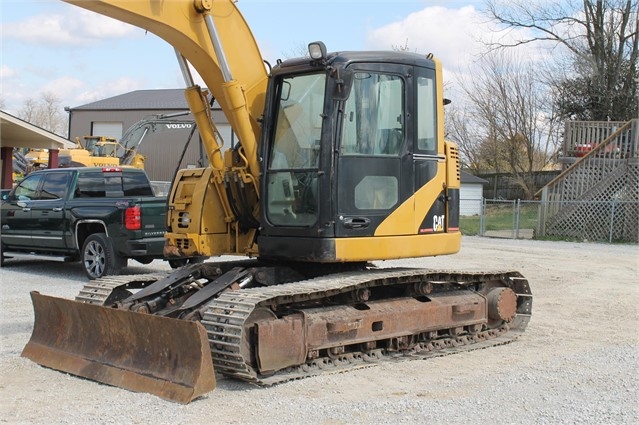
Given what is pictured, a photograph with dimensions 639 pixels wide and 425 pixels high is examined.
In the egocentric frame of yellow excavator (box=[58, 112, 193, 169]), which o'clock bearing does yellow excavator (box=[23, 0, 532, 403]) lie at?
yellow excavator (box=[23, 0, 532, 403]) is roughly at 3 o'clock from yellow excavator (box=[58, 112, 193, 169]).

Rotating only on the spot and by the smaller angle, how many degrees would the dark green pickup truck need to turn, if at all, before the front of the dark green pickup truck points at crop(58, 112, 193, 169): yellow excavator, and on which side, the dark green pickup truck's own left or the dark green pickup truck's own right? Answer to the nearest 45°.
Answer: approximately 45° to the dark green pickup truck's own right

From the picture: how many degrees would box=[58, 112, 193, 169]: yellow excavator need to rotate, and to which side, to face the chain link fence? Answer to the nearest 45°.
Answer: approximately 45° to its right

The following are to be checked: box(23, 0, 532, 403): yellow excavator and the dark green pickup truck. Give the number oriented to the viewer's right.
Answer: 0

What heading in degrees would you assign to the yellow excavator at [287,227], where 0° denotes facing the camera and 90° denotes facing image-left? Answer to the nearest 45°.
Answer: approximately 45°

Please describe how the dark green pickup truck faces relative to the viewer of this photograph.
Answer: facing away from the viewer and to the left of the viewer

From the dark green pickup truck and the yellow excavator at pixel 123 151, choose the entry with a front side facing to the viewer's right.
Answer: the yellow excavator

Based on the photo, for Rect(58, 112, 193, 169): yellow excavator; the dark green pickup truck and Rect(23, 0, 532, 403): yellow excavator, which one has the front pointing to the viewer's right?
Rect(58, 112, 193, 169): yellow excavator

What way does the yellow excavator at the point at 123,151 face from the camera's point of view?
to the viewer's right

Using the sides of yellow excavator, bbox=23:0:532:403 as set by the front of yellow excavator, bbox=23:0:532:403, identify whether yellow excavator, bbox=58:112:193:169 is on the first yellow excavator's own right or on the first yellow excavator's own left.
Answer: on the first yellow excavator's own right

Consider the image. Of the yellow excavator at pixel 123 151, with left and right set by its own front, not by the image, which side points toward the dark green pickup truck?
right

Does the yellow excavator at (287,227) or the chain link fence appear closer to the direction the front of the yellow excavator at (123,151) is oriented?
the chain link fence

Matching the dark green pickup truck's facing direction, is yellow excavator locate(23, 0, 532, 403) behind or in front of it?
behind

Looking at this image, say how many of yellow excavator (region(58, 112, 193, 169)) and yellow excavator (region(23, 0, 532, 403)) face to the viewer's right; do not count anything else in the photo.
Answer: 1
